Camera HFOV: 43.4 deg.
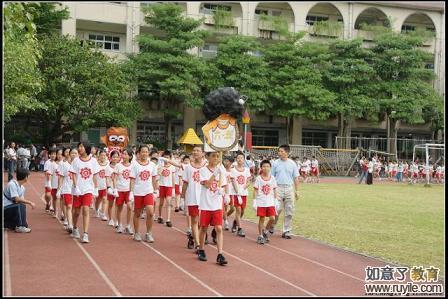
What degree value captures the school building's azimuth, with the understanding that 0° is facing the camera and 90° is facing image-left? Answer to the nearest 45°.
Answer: approximately 0°

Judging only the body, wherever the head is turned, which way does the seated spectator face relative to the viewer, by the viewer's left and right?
facing to the right of the viewer

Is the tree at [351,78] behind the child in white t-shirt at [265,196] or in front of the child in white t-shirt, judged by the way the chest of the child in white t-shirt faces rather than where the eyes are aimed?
behind

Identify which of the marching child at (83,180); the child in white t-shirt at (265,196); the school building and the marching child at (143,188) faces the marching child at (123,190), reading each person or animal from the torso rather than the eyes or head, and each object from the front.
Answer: the school building

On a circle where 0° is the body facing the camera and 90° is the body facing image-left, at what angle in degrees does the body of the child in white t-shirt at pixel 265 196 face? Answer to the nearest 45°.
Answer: approximately 0°

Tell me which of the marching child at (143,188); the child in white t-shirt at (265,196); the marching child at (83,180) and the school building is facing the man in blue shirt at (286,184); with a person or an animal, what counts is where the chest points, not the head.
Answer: the school building

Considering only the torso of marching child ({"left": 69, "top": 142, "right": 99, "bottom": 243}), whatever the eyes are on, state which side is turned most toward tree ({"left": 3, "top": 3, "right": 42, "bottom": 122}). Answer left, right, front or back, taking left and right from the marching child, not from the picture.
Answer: back

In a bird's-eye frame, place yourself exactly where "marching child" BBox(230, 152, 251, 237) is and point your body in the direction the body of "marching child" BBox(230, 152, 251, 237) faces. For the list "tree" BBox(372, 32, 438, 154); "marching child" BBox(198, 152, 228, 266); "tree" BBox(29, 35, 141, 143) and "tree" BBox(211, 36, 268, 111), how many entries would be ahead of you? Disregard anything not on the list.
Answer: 1

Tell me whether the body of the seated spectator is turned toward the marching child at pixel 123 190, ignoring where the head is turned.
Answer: yes

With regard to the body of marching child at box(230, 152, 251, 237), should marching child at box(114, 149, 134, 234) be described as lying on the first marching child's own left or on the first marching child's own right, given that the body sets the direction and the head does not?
on the first marching child's own right

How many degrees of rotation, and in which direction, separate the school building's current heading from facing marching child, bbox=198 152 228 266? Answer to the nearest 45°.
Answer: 0° — it already faces them

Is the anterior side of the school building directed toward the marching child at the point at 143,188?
yes
